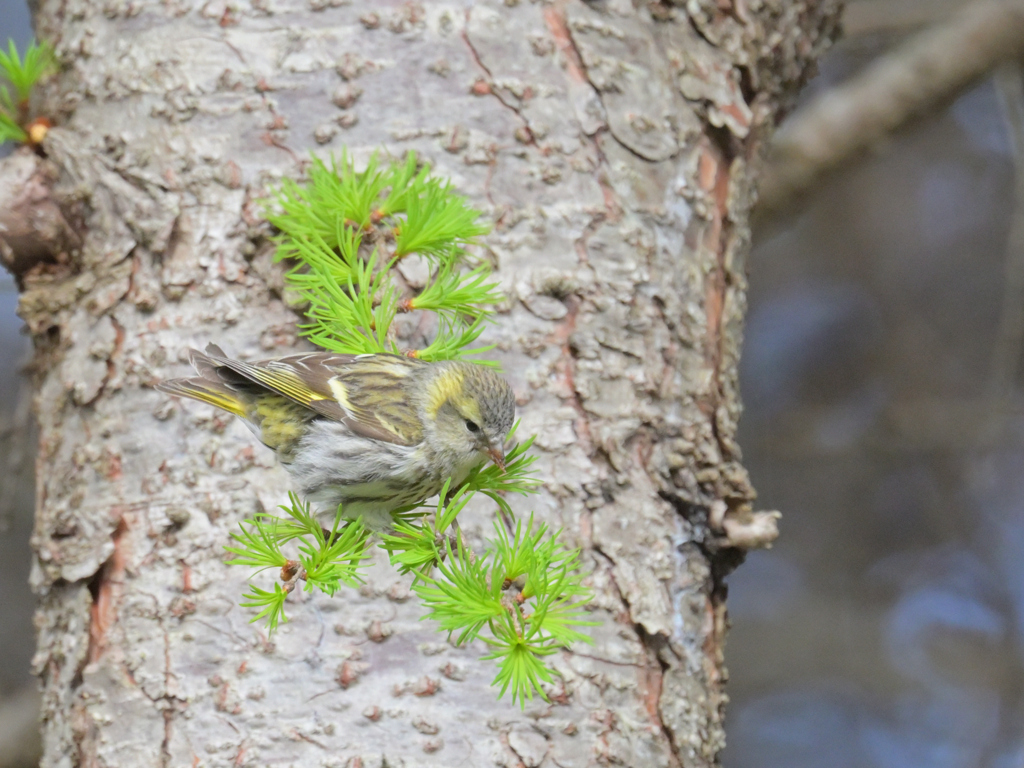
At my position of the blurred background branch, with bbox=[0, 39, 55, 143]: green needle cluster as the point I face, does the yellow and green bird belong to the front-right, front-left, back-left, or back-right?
front-left

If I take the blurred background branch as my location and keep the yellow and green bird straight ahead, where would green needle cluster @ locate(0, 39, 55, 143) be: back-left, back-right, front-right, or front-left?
front-right

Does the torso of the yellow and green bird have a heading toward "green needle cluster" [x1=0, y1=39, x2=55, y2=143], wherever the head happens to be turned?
no

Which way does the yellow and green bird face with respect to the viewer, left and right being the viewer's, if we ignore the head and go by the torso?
facing to the right of the viewer

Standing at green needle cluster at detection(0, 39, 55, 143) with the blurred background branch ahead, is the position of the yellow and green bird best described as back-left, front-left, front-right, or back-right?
front-right
